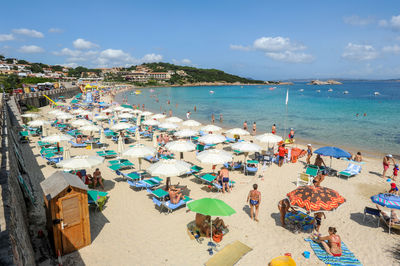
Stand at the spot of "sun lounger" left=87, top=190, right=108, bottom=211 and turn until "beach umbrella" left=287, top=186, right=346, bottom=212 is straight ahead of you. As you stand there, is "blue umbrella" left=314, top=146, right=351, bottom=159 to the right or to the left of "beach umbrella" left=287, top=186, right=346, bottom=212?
left

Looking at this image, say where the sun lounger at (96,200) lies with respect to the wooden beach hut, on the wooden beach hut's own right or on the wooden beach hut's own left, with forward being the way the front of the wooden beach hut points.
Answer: on the wooden beach hut's own left

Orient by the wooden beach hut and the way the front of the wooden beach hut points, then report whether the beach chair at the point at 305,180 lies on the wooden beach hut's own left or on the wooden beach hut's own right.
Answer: on the wooden beach hut's own left

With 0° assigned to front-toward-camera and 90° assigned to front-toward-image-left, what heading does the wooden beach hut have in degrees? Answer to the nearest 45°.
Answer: approximately 315°

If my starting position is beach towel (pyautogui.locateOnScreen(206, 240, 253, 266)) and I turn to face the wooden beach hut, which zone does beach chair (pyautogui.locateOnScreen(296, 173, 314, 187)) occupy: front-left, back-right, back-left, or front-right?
back-right

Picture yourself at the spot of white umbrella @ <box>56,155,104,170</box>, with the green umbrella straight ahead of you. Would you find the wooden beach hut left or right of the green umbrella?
right

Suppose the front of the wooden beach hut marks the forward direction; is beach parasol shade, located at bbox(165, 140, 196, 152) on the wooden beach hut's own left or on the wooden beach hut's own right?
on the wooden beach hut's own left
